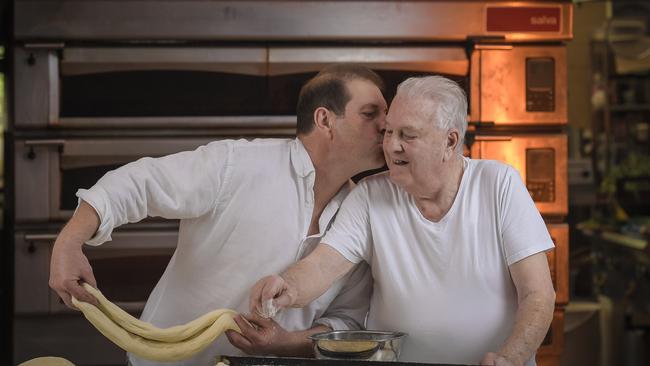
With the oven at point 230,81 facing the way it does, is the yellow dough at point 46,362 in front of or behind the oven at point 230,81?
in front

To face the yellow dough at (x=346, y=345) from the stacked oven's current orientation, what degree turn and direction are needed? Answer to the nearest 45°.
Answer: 0° — it already faces it

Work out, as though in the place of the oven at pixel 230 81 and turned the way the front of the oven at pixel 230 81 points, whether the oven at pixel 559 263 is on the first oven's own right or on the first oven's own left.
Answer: on the first oven's own left

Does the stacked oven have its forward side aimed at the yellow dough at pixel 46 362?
yes

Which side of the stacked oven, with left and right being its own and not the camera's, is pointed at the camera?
front

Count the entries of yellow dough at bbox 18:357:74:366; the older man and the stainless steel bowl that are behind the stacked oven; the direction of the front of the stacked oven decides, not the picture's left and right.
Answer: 0

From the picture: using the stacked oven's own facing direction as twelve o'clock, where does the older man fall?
The older man is roughly at 11 o'clock from the stacked oven.

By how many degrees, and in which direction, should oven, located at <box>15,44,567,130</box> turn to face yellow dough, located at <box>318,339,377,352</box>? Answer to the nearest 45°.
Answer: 0° — it already faces it

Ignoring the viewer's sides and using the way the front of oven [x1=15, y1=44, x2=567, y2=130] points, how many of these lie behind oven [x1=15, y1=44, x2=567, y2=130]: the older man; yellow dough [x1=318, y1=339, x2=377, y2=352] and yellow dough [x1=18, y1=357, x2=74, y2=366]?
0

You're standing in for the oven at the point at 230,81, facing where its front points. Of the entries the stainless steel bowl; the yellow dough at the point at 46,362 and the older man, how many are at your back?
0

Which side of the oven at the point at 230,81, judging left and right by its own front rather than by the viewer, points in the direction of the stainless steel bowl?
front

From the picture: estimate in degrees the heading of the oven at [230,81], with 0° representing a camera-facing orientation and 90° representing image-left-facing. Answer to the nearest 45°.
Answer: approximately 0°

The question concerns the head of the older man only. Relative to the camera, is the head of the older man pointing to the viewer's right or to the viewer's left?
to the viewer's left
